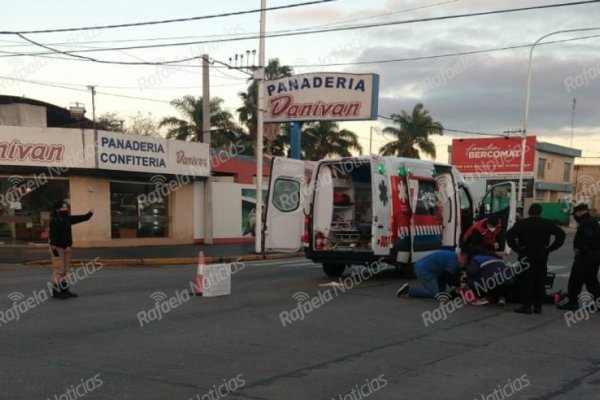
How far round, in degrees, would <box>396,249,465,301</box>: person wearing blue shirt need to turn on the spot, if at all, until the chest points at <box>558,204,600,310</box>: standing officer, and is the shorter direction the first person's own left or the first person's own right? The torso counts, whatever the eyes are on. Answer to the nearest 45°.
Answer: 0° — they already face them

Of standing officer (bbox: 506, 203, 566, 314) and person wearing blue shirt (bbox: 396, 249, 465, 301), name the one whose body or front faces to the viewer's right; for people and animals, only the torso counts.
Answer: the person wearing blue shirt

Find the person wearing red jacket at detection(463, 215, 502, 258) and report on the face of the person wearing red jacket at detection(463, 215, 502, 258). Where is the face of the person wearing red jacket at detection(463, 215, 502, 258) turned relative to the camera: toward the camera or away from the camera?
toward the camera

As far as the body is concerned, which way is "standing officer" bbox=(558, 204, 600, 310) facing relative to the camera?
to the viewer's left

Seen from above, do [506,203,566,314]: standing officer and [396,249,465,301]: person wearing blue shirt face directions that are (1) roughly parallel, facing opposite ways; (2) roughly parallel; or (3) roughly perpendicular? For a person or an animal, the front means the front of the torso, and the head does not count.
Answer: roughly perpendicular

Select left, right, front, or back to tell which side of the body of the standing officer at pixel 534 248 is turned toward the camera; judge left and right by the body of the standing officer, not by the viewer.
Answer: back

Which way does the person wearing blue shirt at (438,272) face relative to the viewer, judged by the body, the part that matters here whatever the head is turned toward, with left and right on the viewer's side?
facing to the right of the viewer

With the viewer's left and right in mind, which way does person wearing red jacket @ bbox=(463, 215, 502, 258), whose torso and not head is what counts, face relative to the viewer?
facing the viewer and to the right of the viewer

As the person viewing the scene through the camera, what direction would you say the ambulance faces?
facing away from the viewer and to the right of the viewer

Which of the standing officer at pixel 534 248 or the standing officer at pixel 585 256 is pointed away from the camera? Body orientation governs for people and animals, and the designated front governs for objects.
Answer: the standing officer at pixel 534 248
